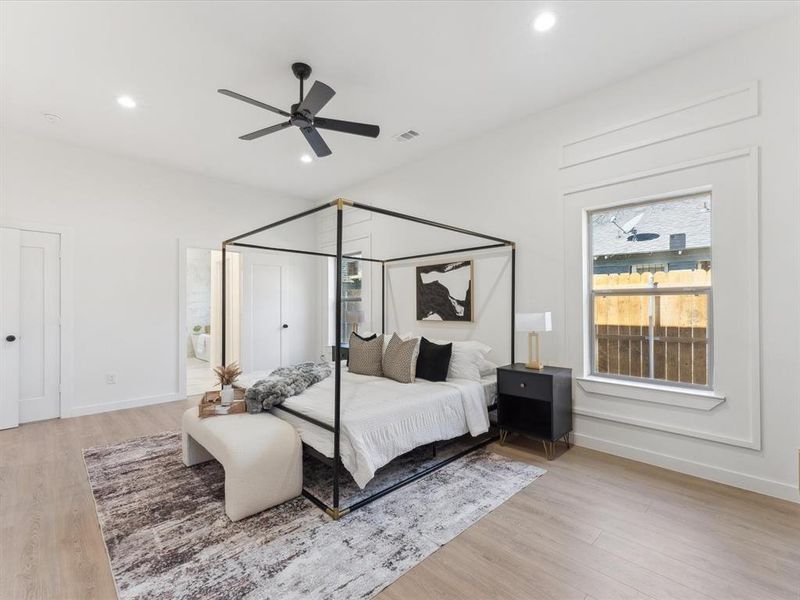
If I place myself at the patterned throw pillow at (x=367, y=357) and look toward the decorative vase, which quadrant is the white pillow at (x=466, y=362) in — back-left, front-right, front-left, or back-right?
back-left

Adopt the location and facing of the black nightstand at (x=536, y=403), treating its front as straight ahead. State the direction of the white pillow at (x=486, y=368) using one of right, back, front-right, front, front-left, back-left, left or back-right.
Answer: right

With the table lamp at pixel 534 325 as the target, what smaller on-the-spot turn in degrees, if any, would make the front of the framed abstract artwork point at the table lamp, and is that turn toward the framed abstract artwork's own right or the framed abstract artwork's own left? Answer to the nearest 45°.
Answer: approximately 90° to the framed abstract artwork's own left

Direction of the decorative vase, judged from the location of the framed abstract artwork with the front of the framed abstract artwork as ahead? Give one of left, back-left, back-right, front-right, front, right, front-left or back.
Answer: front

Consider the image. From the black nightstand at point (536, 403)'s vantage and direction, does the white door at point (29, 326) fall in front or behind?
in front

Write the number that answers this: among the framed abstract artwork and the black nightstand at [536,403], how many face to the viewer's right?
0

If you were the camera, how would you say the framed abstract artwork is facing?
facing the viewer and to the left of the viewer

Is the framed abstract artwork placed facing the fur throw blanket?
yes

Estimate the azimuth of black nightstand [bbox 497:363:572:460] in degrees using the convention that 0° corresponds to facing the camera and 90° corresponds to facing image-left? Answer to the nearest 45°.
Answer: approximately 45°

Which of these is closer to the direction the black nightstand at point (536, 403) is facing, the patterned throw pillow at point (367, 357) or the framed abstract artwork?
the patterned throw pillow

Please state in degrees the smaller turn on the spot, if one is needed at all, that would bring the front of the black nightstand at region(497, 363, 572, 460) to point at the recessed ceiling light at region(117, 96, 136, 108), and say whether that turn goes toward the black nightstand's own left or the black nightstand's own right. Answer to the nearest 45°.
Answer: approximately 45° to the black nightstand's own right

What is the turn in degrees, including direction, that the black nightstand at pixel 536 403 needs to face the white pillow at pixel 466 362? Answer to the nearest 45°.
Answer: approximately 45° to its right

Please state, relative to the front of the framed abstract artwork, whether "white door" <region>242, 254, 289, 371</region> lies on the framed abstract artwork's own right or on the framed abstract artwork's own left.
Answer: on the framed abstract artwork's own right

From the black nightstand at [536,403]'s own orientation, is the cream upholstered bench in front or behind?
in front

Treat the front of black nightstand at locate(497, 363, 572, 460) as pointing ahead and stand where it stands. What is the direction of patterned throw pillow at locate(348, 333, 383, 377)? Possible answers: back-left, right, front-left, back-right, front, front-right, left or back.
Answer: front-right
